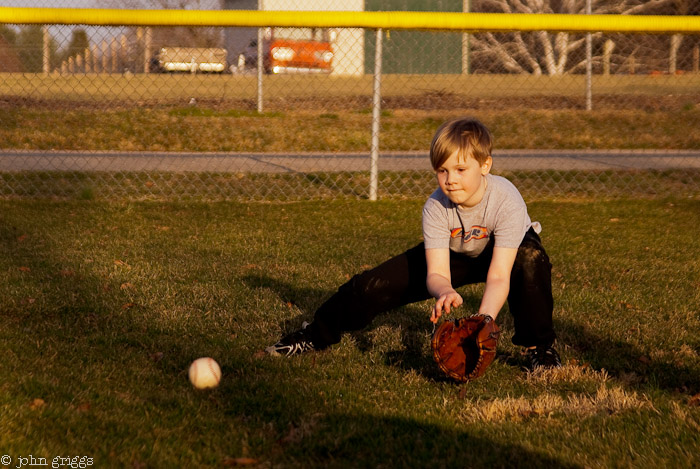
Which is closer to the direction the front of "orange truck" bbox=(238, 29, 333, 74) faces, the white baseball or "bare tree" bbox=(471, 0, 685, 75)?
the white baseball
